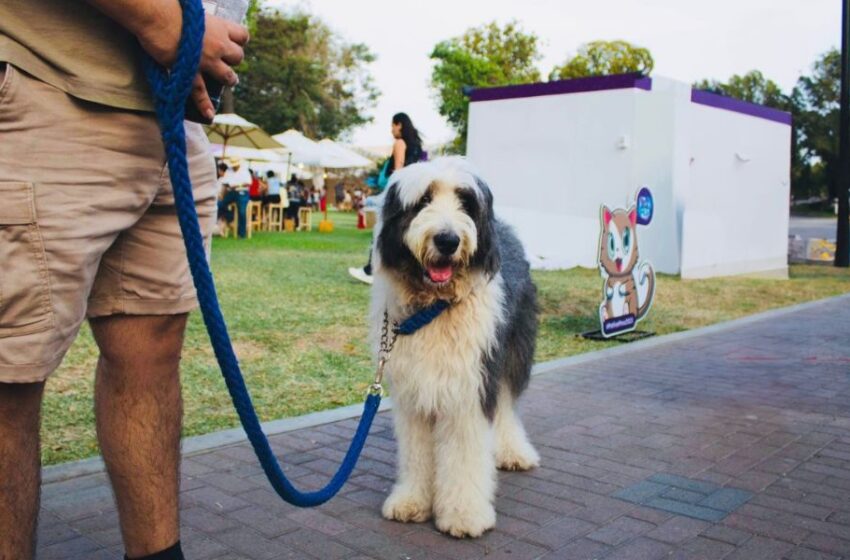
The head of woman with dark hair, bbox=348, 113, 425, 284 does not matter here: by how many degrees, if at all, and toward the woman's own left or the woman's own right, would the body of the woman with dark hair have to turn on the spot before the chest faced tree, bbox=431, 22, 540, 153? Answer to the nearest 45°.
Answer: approximately 90° to the woman's own right

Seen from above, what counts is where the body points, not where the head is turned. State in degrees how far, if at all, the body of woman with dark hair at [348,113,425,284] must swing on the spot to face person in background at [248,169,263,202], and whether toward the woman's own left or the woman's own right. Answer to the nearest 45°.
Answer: approximately 90° to the woman's own right

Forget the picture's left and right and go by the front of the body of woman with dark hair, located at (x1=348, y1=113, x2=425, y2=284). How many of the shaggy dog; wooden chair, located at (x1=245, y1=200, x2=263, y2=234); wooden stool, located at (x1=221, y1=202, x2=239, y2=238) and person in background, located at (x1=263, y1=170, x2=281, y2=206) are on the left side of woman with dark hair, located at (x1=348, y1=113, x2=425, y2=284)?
1

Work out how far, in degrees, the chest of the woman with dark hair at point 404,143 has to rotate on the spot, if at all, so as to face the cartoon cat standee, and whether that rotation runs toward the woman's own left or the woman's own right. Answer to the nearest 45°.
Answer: approximately 135° to the woman's own left

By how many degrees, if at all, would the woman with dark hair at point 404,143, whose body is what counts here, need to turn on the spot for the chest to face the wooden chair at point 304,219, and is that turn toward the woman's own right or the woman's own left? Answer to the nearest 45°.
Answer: approximately 90° to the woman's own right

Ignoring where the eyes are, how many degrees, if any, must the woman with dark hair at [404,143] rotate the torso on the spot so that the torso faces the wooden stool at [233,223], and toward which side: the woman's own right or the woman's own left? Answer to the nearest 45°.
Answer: approximately 90° to the woman's own right

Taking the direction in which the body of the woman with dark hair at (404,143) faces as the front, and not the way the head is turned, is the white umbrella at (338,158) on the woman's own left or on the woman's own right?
on the woman's own right

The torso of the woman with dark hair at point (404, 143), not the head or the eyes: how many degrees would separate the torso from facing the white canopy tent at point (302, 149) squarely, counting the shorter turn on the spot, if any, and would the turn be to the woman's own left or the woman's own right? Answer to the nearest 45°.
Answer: approximately 90° to the woman's own right

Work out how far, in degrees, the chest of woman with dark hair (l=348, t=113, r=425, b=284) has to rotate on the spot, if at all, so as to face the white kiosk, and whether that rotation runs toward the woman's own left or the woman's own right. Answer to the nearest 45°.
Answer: approximately 135° to the woman's own right

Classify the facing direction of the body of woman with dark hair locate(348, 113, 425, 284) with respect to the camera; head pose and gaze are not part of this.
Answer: to the viewer's left

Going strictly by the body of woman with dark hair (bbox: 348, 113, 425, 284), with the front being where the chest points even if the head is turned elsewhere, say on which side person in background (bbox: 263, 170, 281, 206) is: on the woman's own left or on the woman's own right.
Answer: on the woman's own right

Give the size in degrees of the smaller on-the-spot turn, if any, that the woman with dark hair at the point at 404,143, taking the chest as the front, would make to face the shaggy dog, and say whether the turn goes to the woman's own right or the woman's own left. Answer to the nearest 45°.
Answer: approximately 90° to the woman's own left
